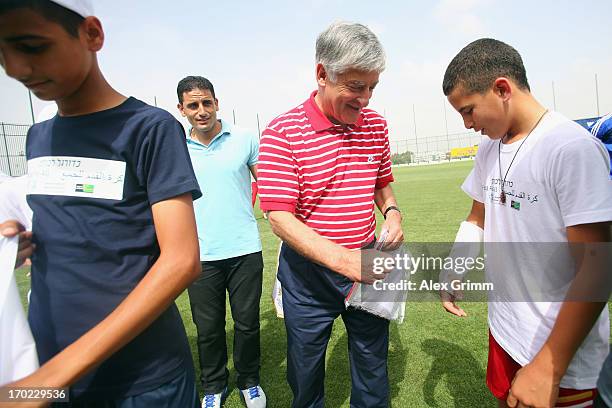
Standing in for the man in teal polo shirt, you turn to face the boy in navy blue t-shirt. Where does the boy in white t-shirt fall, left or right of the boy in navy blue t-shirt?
left

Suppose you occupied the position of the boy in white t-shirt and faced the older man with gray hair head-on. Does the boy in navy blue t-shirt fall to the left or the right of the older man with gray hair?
left

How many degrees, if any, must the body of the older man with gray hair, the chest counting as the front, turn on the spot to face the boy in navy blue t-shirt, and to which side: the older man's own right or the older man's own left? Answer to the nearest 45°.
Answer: approximately 90° to the older man's own right

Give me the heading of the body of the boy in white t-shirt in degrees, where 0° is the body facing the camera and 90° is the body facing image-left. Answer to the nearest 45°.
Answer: approximately 45°

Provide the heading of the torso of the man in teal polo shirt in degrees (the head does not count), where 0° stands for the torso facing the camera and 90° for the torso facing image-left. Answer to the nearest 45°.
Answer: approximately 0°

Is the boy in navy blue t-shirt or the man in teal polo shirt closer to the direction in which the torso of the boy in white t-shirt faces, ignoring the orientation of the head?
the boy in navy blue t-shirt

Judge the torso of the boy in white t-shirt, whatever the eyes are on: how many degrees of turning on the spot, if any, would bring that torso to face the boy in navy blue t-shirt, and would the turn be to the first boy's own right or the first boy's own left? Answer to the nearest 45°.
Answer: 0° — they already face them

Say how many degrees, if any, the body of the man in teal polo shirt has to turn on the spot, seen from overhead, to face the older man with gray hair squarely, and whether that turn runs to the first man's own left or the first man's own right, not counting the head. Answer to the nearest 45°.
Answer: approximately 45° to the first man's own left

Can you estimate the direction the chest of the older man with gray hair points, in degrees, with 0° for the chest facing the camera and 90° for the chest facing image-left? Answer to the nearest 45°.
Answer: approximately 315°
